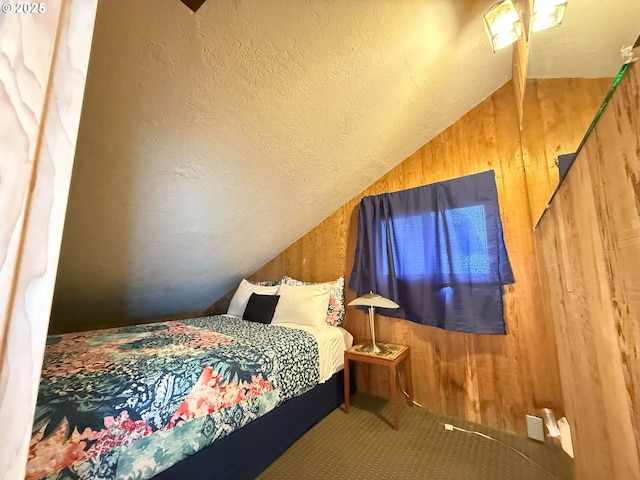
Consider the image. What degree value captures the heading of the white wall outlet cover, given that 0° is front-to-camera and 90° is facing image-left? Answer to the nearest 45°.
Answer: approximately 45°

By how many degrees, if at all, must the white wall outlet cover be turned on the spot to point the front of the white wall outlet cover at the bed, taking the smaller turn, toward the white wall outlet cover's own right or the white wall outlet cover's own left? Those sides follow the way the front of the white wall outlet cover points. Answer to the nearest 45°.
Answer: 0° — it already faces it

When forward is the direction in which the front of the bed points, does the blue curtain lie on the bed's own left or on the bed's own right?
on the bed's own left

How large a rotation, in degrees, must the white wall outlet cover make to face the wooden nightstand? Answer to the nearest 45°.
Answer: approximately 45° to its right

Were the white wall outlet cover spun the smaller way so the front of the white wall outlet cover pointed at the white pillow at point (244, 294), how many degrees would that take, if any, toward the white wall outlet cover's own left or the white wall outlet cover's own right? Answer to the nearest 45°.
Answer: approximately 45° to the white wall outlet cover's own right
